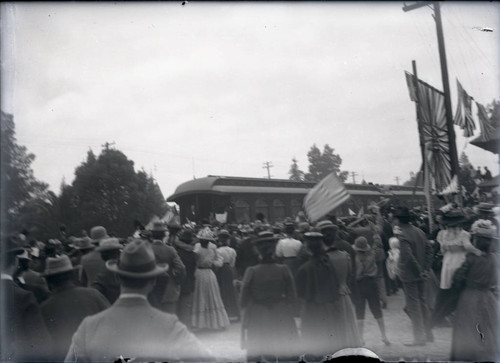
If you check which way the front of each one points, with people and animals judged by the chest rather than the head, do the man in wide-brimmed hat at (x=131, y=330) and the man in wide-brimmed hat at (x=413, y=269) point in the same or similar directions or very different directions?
same or similar directions

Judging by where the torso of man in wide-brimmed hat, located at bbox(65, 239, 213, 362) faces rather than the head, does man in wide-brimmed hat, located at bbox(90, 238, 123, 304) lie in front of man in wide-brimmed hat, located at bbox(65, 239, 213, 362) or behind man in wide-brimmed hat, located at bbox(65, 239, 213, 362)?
in front

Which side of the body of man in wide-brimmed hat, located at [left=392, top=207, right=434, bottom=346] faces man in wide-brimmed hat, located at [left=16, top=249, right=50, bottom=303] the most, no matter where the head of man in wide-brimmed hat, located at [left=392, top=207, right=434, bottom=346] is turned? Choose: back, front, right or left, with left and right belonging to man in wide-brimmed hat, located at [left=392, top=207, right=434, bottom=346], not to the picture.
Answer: left

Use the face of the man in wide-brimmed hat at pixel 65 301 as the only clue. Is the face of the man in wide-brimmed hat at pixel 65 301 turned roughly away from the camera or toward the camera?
away from the camera

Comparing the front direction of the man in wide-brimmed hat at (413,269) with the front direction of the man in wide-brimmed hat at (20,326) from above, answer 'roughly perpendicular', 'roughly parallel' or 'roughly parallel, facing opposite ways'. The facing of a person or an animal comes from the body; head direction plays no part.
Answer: roughly parallel

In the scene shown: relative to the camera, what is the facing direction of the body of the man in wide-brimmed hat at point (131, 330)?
away from the camera

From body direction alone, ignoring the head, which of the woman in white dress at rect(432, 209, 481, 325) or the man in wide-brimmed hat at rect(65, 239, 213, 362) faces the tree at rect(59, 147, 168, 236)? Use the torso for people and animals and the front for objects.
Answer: the man in wide-brimmed hat

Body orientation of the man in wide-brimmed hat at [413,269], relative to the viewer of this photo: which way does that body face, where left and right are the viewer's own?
facing away from the viewer and to the left of the viewer

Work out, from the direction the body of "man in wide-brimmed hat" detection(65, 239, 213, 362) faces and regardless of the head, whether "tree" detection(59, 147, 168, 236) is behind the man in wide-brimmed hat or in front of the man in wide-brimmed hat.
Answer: in front

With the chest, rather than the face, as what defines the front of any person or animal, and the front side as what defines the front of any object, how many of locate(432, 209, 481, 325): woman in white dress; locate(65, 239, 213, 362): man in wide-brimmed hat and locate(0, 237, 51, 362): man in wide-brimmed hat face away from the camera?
3

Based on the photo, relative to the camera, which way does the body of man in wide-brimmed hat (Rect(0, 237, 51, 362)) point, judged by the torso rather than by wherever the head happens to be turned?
away from the camera
